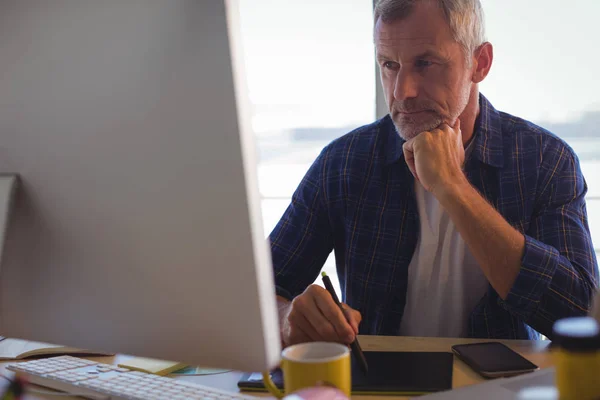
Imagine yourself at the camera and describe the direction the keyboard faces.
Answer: facing away from the viewer and to the right of the viewer

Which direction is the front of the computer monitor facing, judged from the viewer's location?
facing away from the viewer and to the right of the viewer

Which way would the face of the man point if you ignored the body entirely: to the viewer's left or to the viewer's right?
to the viewer's left

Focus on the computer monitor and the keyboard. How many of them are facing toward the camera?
0
